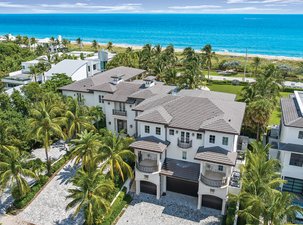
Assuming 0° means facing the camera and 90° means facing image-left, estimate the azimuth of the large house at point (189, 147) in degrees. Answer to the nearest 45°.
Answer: approximately 45°

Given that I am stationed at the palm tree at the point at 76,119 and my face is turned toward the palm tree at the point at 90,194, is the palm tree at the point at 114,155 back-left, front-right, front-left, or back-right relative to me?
front-left

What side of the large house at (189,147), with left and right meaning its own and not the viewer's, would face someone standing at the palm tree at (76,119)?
right

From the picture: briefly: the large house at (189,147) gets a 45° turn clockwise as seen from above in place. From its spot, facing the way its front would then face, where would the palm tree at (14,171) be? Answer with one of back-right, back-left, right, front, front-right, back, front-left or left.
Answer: front

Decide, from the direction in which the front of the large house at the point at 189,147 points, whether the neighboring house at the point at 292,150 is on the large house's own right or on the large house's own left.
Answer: on the large house's own left

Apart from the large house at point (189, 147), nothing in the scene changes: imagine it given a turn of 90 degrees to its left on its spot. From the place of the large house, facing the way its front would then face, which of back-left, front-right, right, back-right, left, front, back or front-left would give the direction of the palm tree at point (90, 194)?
right

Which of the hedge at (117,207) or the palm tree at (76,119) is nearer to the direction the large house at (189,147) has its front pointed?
the hedge

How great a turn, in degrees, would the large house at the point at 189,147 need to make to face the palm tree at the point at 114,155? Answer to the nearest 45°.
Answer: approximately 45° to its right

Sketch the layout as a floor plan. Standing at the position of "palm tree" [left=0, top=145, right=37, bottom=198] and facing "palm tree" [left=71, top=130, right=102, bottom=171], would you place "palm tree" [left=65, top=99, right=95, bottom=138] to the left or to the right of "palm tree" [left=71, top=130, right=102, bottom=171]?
left
